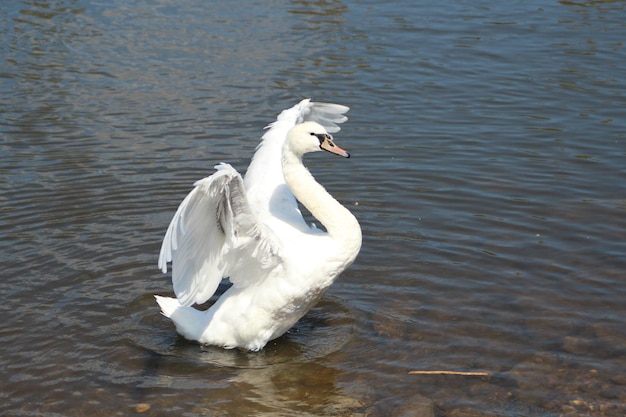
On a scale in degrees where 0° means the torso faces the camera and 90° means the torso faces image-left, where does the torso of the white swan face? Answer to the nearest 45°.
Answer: approximately 270°
